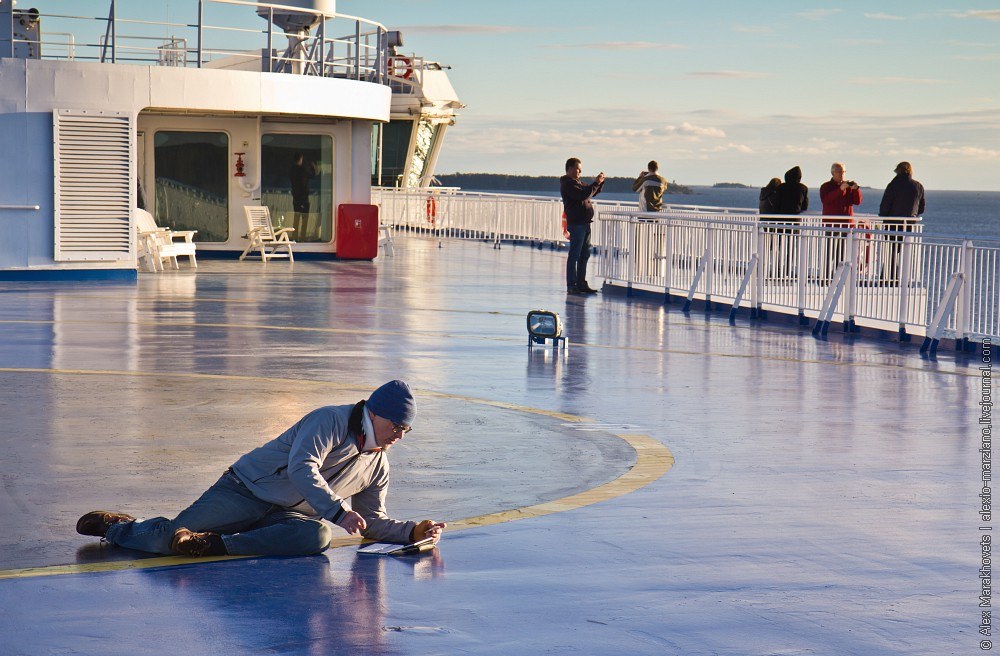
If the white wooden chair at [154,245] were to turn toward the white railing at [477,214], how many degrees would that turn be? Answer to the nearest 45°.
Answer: approximately 90° to its left

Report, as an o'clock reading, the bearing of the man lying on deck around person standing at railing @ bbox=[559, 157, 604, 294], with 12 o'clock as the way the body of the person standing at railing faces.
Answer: The man lying on deck is roughly at 3 o'clock from the person standing at railing.

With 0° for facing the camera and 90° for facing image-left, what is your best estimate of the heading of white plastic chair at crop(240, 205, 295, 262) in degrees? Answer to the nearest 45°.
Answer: approximately 315°

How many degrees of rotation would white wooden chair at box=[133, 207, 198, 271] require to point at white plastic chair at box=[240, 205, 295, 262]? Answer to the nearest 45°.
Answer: approximately 90° to its left

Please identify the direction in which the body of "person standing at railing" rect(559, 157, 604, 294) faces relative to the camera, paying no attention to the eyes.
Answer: to the viewer's right

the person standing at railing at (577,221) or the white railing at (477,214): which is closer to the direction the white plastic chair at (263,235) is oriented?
the person standing at railing

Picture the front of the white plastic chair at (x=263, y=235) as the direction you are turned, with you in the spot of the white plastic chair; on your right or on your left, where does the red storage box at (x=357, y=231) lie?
on your left

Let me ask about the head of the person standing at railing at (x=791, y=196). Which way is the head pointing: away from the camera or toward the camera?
away from the camera

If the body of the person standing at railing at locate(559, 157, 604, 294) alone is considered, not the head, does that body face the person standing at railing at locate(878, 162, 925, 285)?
yes
